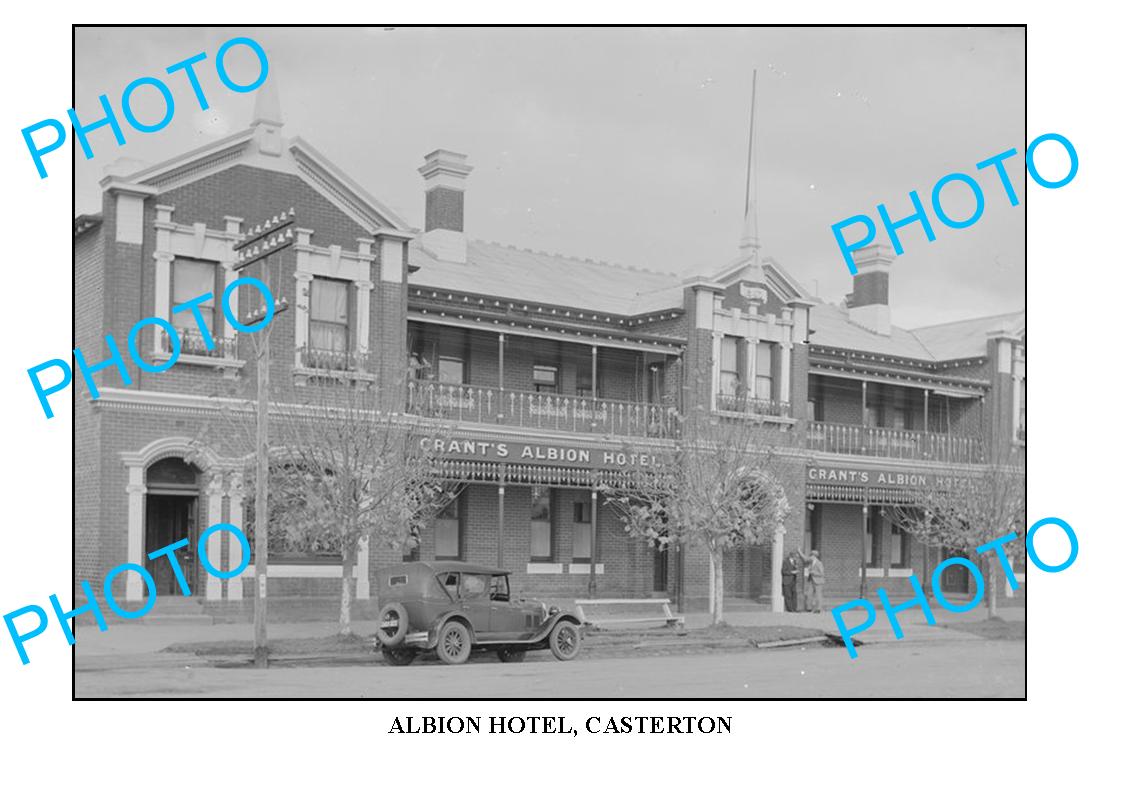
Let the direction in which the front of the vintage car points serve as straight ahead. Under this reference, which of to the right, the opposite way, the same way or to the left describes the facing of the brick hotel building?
to the right

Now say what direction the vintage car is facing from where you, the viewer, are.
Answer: facing away from the viewer and to the right of the viewer

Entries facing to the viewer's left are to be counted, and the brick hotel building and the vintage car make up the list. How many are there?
0

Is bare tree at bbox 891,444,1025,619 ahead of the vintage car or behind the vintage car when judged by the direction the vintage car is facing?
ahead

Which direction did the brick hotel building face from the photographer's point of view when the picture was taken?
facing the viewer and to the right of the viewer
